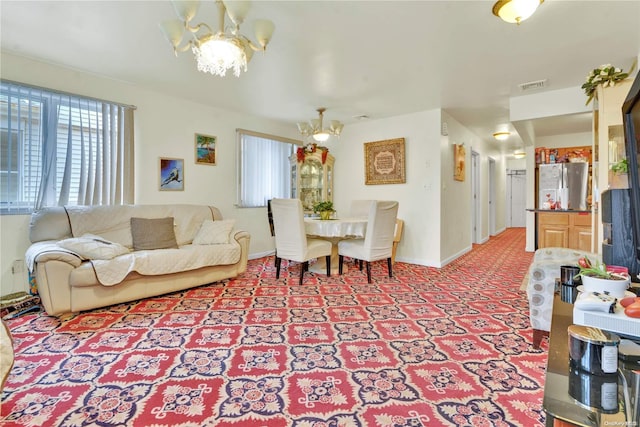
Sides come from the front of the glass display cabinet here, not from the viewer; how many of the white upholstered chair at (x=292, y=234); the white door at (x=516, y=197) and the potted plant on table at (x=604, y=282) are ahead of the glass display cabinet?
2

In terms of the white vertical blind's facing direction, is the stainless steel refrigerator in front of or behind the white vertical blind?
in front

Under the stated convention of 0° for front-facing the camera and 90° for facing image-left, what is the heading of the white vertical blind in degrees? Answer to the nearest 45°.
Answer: approximately 315°

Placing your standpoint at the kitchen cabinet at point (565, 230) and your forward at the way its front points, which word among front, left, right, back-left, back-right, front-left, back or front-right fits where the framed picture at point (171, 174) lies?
front-right

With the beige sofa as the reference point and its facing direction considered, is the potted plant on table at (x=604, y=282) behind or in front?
in front

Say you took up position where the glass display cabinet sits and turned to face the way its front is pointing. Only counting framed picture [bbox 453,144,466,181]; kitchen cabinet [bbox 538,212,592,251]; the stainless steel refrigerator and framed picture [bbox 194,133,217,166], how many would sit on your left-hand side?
3

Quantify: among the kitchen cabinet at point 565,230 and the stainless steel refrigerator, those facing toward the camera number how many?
2

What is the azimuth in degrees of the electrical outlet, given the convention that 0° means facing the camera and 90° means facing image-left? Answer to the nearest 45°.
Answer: approximately 315°

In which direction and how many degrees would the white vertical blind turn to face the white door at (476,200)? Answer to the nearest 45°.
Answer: approximately 45° to its left

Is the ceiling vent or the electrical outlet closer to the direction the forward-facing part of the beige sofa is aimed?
the ceiling vent

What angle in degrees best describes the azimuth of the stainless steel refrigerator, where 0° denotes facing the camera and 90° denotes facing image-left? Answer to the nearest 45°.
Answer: approximately 0°

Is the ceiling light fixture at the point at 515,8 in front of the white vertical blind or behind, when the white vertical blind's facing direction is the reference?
in front

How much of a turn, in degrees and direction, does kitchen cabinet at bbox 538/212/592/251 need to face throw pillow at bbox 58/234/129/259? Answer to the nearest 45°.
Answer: approximately 45° to its right
